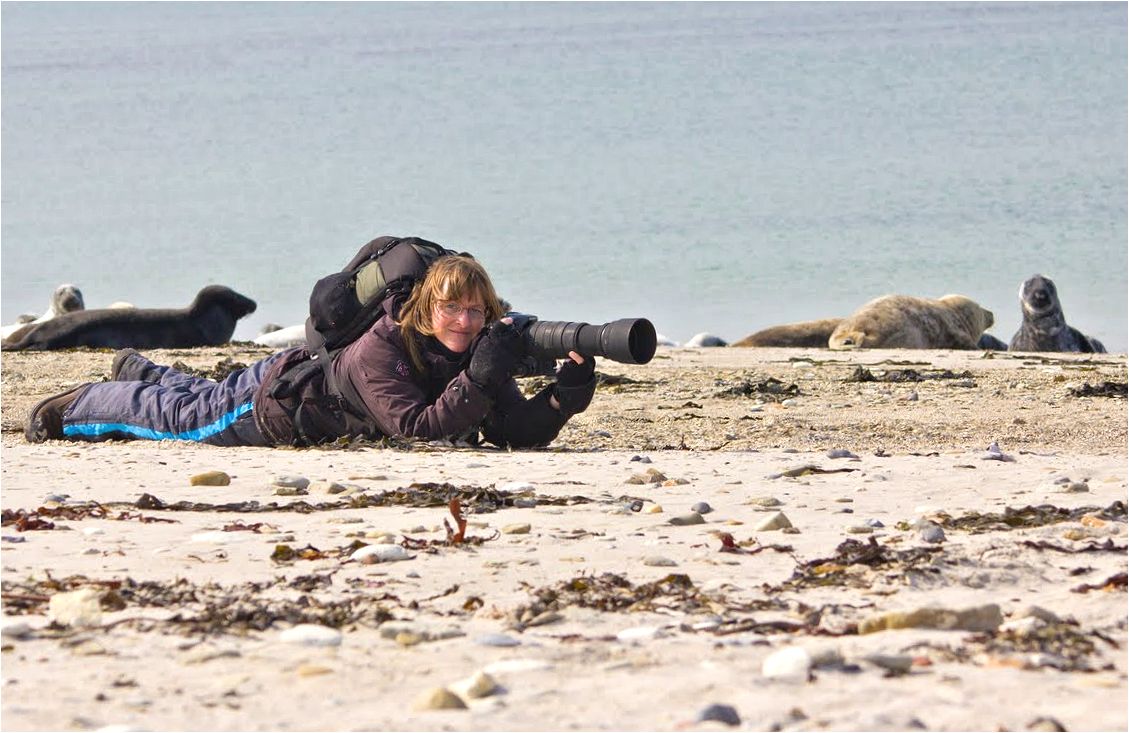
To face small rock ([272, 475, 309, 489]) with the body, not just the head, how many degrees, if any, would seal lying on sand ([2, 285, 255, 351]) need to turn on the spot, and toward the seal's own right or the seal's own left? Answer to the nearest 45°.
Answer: approximately 90° to the seal's own right

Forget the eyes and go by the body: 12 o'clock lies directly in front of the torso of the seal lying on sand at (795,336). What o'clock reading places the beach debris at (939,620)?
The beach debris is roughly at 3 o'clock from the seal lying on sand.

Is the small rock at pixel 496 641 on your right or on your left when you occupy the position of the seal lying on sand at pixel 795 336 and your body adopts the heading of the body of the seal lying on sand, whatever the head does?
on your right

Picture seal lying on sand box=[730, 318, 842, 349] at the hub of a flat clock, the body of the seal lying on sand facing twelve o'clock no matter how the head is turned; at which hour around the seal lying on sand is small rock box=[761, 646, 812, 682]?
The small rock is roughly at 3 o'clock from the seal lying on sand.

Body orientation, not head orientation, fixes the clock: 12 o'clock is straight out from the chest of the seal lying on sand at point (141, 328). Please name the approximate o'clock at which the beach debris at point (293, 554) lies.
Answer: The beach debris is roughly at 3 o'clock from the seal lying on sand.

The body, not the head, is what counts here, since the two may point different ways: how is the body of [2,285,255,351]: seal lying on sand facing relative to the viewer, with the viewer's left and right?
facing to the right of the viewer

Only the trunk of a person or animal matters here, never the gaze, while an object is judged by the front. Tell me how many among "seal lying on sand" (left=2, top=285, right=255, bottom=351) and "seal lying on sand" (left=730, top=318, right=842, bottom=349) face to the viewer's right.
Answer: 2
